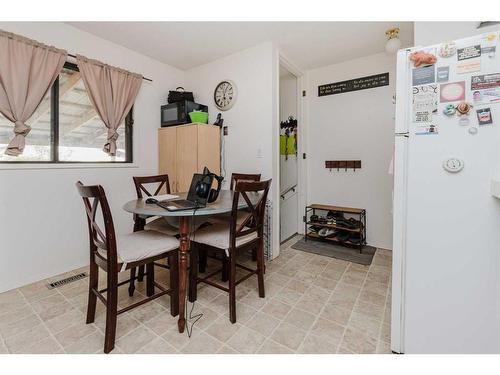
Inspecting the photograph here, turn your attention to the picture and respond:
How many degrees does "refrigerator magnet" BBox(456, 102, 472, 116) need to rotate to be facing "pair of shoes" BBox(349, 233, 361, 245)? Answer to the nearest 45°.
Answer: approximately 135° to its right

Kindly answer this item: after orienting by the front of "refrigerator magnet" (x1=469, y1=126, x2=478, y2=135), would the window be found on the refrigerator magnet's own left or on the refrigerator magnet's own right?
on the refrigerator magnet's own right

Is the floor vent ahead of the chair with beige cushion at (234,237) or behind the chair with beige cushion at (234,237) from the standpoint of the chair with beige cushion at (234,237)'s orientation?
ahead

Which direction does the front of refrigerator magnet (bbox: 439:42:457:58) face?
toward the camera

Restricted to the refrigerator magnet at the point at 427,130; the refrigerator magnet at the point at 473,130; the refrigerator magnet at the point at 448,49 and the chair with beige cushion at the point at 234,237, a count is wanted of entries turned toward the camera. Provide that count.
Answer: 3

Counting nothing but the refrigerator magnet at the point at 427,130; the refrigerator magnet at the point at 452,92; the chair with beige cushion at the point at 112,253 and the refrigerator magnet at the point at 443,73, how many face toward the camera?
3

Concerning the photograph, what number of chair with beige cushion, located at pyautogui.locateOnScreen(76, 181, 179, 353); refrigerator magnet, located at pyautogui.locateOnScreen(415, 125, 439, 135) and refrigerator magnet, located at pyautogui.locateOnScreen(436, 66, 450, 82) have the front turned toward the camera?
2

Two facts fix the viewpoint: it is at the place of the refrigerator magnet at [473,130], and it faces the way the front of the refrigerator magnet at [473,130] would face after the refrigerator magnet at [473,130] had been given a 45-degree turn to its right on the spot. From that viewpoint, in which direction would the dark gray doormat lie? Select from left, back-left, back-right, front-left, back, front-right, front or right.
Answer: right

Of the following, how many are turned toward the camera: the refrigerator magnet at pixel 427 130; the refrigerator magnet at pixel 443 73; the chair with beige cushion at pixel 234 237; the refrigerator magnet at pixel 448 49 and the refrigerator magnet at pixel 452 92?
4

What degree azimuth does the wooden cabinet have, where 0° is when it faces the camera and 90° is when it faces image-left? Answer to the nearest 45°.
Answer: approximately 45°

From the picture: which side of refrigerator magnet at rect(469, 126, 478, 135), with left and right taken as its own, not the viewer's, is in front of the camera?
front

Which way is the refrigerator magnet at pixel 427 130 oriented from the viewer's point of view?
toward the camera
